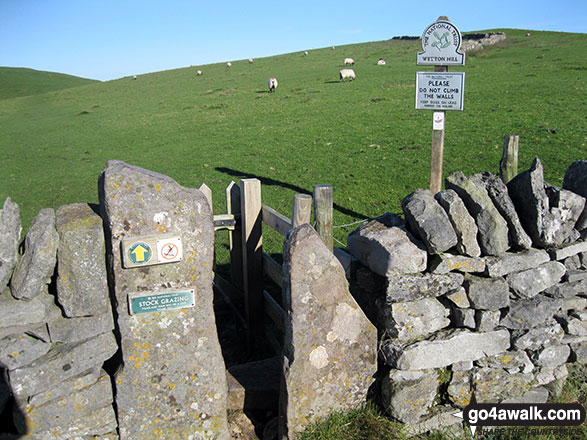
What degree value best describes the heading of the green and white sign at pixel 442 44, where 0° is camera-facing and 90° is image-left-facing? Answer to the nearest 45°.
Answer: approximately 0°

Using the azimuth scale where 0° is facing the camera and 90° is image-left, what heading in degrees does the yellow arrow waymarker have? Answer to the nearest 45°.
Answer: approximately 0°
